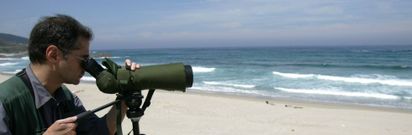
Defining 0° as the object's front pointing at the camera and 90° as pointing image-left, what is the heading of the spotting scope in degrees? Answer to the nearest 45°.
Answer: approximately 270°

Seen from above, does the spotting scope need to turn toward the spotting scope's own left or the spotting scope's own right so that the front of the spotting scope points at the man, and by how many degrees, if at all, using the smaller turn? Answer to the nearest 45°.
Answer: approximately 180°

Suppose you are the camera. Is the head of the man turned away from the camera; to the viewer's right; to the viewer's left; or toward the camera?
to the viewer's right
